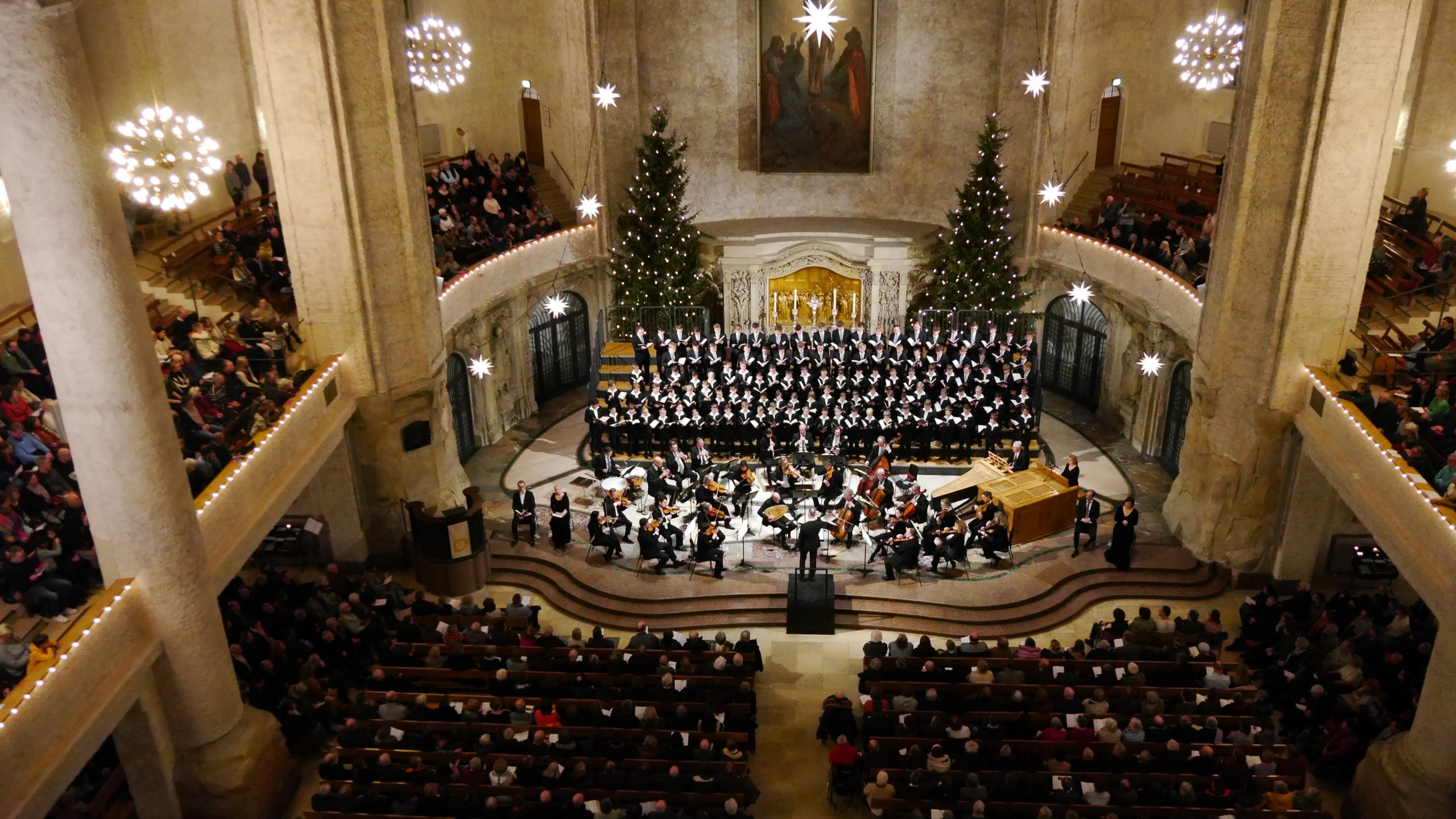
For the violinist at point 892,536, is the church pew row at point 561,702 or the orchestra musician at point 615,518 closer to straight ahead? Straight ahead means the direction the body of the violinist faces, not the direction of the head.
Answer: the orchestra musician

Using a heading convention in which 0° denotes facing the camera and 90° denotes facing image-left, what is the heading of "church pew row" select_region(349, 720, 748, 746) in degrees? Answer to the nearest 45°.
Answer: approximately 180°

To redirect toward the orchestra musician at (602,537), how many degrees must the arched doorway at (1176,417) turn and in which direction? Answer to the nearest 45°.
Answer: approximately 45° to its left

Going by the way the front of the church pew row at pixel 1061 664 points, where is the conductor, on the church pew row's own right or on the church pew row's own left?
on the church pew row's own left

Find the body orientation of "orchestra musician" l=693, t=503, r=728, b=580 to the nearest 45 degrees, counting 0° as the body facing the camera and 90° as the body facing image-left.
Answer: approximately 270°

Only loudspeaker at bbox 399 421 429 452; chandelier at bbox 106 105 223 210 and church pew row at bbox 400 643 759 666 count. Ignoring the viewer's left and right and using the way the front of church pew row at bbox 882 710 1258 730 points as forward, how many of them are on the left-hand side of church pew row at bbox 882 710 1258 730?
3

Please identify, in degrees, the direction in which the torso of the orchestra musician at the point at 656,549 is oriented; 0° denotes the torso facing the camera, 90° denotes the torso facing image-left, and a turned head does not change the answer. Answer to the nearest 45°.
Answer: approximately 270°

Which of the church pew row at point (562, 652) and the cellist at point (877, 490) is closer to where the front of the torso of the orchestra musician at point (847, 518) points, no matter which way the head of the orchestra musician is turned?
the church pew row

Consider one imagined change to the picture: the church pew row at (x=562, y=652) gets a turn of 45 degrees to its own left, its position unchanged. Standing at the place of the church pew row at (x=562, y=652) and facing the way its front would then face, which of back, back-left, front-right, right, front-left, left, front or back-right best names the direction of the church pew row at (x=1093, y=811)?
back

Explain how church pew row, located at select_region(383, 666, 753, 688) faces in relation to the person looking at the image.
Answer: facing away from the viewer

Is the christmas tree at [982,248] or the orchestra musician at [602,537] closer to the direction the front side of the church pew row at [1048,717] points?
the christmas tree

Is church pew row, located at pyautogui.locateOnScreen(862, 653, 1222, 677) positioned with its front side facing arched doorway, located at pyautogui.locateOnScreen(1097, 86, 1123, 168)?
yes

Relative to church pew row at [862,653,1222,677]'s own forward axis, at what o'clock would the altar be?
The altar is roughly at 11 o'clock from the church pew row.

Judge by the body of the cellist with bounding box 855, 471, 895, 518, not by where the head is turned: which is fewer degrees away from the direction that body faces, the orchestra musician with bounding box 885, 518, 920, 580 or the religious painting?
the orchestra musician

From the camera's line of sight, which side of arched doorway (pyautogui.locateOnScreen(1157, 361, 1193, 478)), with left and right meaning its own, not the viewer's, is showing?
left

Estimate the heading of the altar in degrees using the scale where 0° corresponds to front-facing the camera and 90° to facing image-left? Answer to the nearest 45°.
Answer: approximately 0°
